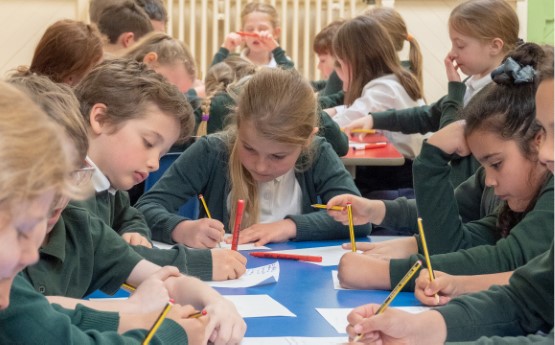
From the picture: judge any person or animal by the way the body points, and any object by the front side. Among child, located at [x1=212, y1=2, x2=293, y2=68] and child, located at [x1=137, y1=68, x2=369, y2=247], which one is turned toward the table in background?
child, located at [x1=212, y1=2, x2=293, y2=68]

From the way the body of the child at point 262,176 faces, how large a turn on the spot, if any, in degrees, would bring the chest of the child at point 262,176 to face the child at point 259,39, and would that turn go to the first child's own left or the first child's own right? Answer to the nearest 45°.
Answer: approximately 180°

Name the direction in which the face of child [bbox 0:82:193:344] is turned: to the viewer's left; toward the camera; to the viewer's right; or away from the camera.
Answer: to the viewer's right

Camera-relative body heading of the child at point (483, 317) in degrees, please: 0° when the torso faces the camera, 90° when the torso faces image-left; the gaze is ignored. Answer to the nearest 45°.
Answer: approximately 90°

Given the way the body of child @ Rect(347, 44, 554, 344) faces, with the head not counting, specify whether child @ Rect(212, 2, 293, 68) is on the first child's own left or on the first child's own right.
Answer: on the first child's own right

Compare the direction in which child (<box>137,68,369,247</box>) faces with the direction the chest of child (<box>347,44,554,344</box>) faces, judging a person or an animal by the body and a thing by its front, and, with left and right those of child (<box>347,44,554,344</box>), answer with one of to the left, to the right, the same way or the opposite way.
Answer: to the left

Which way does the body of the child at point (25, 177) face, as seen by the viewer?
to the viewer's right

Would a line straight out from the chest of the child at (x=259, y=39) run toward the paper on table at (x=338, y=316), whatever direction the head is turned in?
yes

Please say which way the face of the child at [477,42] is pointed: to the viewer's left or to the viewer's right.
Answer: to the viewer's left

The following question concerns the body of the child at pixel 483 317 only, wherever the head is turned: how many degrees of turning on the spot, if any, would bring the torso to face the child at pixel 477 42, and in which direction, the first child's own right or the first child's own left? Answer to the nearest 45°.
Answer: approximately 90° to the first child's own right
